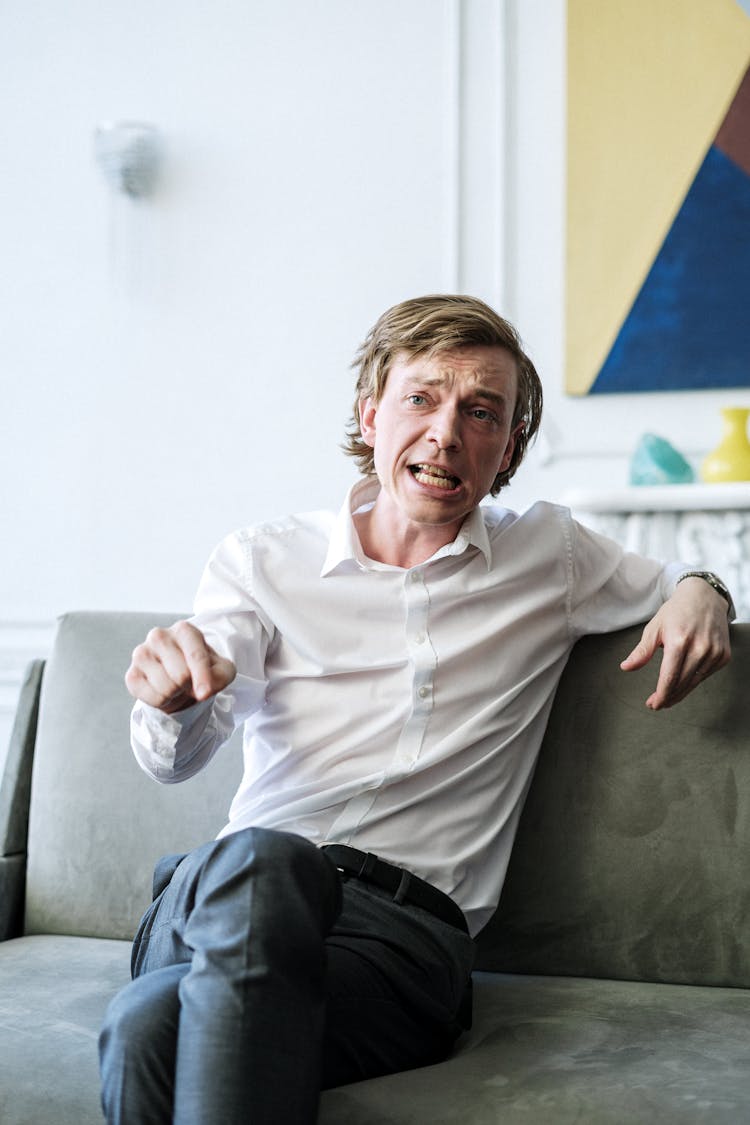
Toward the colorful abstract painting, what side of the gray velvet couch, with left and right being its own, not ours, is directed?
back

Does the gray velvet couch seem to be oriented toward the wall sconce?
no

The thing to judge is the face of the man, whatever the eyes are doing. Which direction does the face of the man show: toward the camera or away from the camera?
toward the camera

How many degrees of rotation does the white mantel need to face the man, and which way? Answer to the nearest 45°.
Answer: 0° — it already faces them

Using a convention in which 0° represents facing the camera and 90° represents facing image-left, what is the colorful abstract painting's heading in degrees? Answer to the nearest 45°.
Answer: approximately 0°

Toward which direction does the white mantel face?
toward the camera

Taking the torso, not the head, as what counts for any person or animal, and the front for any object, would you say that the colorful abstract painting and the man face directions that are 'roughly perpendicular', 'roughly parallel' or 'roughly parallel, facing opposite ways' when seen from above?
roughly parallel

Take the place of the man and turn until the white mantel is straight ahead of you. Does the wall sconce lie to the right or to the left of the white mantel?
left

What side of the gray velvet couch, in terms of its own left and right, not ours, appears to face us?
front

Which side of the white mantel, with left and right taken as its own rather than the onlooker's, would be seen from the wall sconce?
right

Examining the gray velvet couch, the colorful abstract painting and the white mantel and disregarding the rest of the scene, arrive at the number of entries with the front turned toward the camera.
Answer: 3

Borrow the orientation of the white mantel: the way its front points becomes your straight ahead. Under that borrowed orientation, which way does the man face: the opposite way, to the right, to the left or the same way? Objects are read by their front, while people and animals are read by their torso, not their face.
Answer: the same way

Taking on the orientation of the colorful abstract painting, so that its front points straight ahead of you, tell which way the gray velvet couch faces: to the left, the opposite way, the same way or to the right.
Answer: the same way

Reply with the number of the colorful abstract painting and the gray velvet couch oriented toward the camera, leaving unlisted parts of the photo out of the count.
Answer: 2

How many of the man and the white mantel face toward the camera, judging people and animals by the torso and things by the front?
2

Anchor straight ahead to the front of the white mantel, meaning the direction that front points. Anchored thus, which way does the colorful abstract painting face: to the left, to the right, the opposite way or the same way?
the same way

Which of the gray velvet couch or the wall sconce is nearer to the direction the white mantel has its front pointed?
the gray velvet couch
